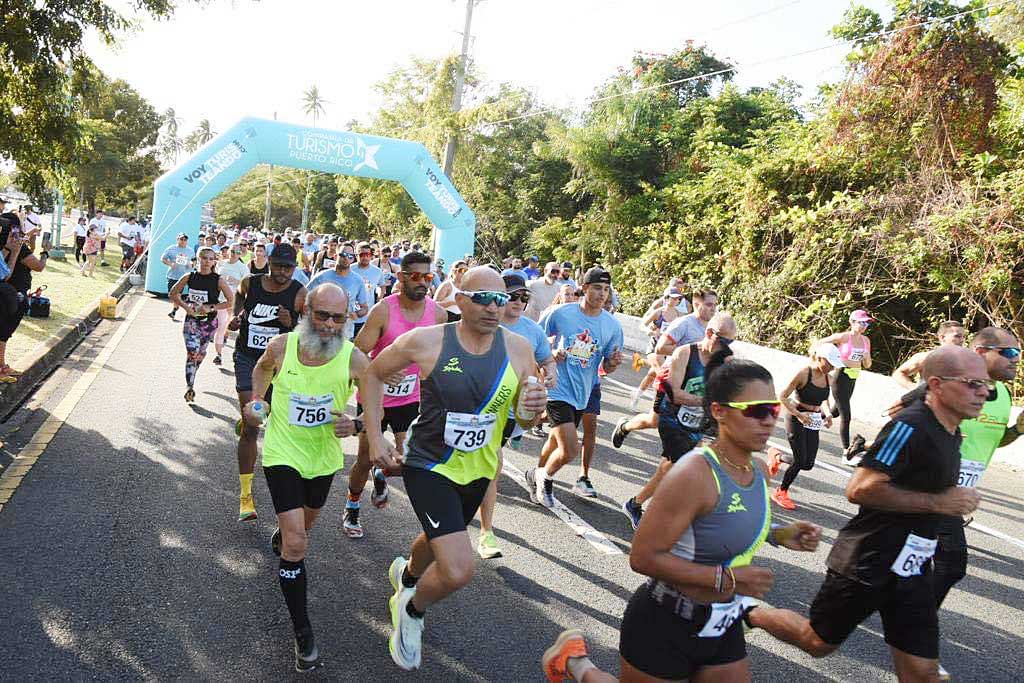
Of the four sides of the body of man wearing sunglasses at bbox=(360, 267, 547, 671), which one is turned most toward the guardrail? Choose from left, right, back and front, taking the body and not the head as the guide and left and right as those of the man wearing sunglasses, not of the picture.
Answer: left

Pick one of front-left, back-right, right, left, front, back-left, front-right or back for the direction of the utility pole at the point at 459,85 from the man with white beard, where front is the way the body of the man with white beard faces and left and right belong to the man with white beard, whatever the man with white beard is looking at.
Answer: back

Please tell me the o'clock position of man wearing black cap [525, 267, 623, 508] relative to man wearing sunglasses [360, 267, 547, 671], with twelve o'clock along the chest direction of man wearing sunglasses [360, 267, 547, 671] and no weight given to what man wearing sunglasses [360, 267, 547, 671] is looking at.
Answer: man wearing black cap [525, 267, 623, 508] is roughly at 8 o'clock from man wearing sunglasses [360, 267, 547, 671].

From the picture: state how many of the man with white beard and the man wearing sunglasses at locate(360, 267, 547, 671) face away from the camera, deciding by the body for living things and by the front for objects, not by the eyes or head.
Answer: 0

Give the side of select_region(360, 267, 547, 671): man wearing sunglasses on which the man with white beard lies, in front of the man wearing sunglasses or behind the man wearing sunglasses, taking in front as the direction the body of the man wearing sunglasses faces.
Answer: behind

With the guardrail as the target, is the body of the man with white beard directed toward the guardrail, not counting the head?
no

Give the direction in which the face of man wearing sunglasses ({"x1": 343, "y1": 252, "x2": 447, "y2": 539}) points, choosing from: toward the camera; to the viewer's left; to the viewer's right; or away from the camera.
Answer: toward the camera

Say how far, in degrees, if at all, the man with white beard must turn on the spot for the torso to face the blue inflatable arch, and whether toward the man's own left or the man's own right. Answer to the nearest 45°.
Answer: approximately 180°

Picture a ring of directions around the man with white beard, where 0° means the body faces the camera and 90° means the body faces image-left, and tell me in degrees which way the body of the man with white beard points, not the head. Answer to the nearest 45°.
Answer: approximately 0°

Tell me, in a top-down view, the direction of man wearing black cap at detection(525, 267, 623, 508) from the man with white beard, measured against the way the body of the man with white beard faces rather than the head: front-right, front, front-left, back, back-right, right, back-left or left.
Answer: back-left

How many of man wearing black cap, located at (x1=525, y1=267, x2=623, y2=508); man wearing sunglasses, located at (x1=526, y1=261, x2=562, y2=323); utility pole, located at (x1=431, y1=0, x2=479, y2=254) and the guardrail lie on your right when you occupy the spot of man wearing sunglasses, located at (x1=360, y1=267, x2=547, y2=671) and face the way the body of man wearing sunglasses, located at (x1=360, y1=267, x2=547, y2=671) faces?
0

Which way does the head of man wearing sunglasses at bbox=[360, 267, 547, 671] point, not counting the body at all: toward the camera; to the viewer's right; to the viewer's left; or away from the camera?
toward the camera

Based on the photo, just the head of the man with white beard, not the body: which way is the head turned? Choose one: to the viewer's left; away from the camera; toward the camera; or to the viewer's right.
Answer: toward the camera

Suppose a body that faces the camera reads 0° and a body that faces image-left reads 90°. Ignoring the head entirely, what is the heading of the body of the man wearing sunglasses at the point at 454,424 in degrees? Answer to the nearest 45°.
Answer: approximately 315°

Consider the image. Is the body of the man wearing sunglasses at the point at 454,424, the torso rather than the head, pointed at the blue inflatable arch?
no

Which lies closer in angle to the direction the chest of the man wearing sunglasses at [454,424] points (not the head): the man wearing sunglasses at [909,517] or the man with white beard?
the man wearing sunglasses

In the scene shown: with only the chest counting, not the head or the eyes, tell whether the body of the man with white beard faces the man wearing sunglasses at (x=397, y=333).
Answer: no
